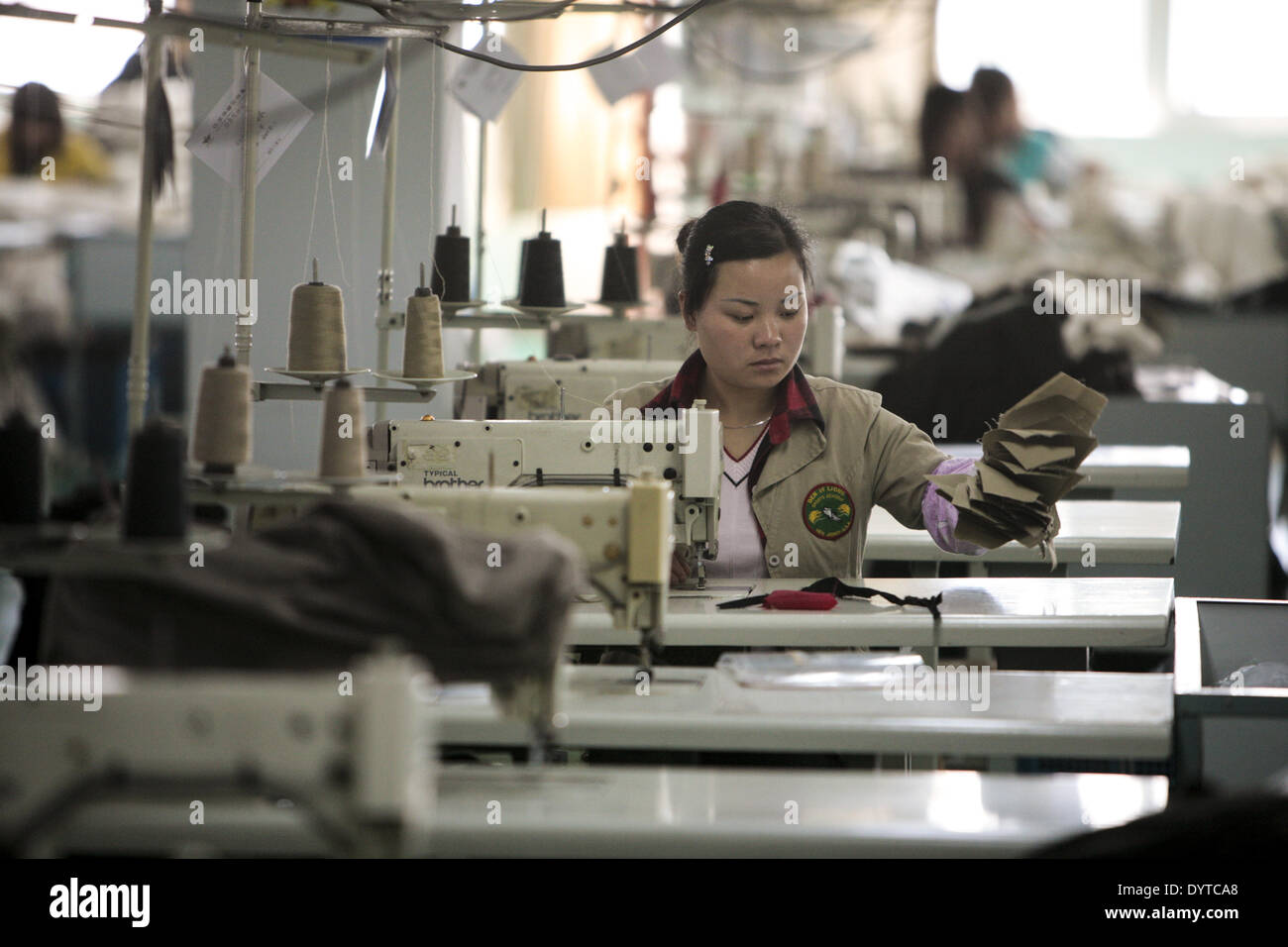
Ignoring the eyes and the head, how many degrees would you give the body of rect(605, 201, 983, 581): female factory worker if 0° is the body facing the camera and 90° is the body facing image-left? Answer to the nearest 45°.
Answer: approximately 0°

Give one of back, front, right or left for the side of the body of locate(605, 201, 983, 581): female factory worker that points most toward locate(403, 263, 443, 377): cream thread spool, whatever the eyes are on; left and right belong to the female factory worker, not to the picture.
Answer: right

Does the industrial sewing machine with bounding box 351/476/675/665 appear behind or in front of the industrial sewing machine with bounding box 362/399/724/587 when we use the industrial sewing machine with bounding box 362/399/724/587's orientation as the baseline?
behind

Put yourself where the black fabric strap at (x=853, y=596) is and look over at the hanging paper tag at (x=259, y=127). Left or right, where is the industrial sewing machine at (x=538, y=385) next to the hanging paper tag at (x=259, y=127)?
right

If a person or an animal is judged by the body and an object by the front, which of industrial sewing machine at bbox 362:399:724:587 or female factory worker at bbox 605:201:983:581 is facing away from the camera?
the industrial sewing machine

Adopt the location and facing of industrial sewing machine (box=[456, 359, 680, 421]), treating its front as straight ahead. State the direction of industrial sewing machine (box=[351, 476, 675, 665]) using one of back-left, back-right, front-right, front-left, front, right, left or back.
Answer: back

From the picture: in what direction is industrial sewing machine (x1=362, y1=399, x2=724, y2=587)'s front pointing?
away from the camera

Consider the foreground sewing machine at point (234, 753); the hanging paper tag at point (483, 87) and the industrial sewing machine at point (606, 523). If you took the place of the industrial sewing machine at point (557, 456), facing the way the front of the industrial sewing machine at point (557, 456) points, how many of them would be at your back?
2

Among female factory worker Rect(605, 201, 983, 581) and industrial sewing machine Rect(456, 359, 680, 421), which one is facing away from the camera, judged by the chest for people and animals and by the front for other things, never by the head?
the industrial sewing machine

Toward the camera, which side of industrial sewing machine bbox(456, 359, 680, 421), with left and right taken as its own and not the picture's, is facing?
back

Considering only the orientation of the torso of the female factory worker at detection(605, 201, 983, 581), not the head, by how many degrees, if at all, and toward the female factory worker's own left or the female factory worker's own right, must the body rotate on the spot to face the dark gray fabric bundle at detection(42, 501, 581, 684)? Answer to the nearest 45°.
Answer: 0° — they already face it

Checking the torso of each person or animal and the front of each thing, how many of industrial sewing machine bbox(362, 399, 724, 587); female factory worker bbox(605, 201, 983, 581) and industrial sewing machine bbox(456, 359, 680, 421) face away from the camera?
2
